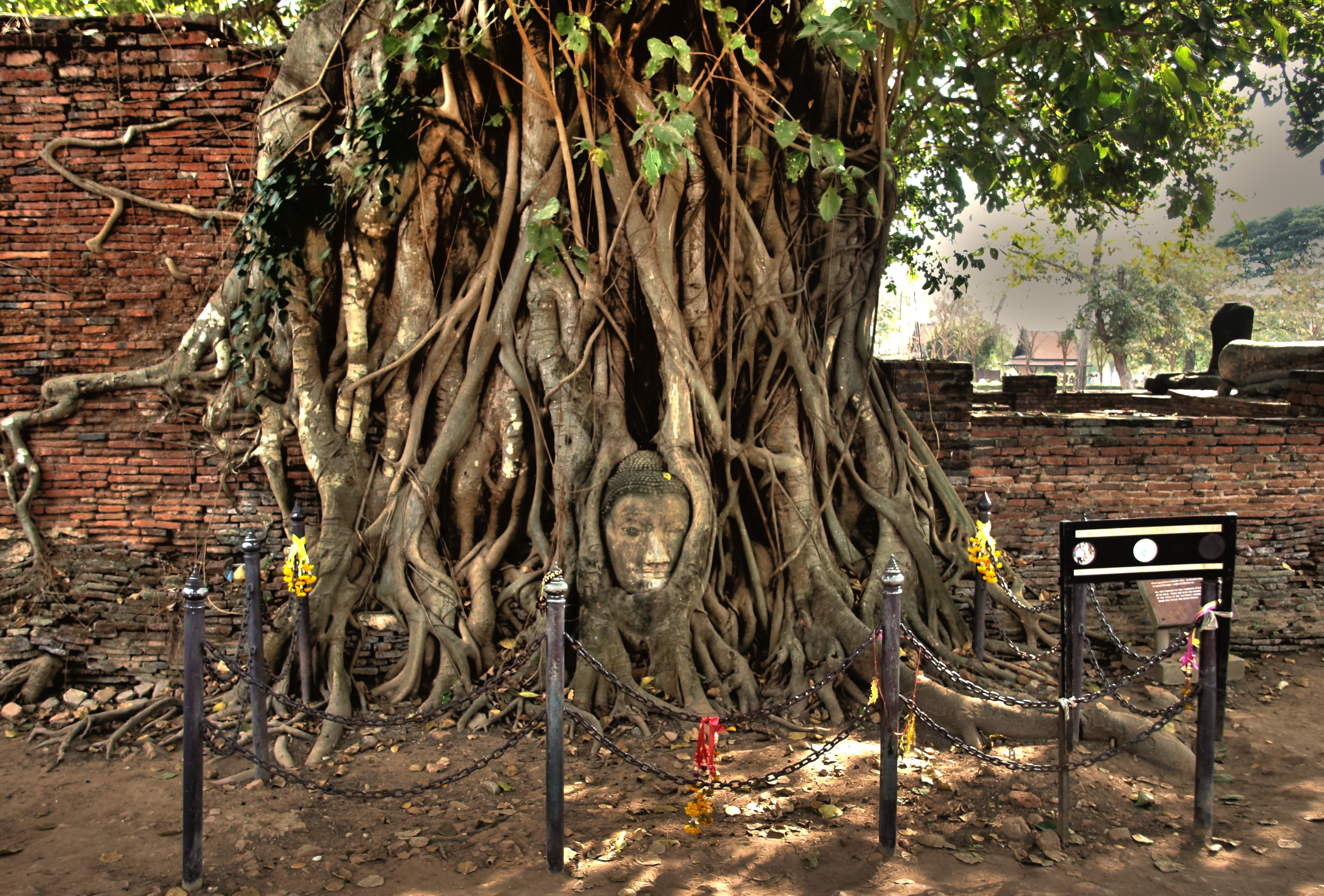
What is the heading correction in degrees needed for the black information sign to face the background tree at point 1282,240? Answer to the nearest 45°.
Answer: approximately 180°

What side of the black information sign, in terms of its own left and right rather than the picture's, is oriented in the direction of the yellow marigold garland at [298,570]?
right

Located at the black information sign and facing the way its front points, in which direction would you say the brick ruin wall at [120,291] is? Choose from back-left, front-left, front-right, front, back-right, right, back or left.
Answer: right

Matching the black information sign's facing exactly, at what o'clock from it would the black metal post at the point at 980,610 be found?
The black metal post is roughly at 5 o'clock from the black information sign.

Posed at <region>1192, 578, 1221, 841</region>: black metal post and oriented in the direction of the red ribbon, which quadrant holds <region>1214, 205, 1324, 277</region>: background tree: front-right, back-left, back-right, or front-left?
back-right

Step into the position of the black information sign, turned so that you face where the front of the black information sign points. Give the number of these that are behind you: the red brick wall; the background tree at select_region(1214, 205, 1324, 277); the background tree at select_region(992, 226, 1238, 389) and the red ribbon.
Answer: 3

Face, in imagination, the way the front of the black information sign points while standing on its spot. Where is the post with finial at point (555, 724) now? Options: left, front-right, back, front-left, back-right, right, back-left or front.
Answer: front-right

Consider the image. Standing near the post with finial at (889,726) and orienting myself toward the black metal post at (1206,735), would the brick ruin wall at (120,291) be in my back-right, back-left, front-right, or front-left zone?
back-left

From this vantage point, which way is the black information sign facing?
toward the camera

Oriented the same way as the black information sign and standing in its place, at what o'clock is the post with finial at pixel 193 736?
The post with finial is roughly at 2 o'clock from the black information sign.

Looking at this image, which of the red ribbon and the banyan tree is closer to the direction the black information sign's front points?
the red ribbon

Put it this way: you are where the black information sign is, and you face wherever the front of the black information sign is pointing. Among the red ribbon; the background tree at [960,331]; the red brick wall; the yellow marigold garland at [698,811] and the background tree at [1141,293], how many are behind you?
3

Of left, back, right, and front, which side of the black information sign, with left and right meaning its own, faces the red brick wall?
back

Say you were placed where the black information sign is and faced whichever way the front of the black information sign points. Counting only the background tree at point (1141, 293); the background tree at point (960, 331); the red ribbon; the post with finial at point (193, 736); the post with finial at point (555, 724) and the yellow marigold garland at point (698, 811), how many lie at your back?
2

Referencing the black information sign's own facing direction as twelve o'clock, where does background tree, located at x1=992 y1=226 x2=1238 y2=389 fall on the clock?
The background tree is roughly at 6 o'clock from the black information sign.

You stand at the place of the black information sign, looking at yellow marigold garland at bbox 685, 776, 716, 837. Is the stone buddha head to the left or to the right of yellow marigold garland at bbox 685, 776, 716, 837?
right

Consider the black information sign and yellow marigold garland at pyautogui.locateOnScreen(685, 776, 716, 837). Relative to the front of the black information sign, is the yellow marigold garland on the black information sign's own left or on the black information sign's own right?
on the black information sign's own right
